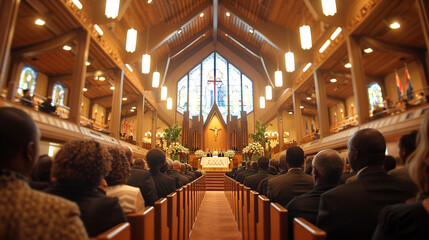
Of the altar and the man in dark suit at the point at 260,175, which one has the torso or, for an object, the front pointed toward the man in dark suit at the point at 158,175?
the altar

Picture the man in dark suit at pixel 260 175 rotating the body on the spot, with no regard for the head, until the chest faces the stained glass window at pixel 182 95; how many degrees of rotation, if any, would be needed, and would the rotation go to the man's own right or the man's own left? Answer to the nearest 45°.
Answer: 0° — they already face it

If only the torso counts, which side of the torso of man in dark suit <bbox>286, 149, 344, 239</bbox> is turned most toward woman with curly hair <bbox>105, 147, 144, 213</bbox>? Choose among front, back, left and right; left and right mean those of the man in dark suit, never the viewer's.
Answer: left

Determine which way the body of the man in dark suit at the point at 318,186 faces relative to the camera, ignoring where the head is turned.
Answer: away from the camera

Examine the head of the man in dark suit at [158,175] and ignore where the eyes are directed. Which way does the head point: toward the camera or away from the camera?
away from the camera

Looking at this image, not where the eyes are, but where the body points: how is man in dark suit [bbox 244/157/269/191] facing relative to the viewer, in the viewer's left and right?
facing away from the viewer

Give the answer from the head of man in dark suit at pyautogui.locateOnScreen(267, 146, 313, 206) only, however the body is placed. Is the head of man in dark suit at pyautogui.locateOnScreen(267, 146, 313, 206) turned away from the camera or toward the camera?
away from the camera

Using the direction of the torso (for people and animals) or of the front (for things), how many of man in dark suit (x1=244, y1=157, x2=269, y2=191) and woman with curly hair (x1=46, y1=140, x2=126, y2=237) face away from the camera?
2

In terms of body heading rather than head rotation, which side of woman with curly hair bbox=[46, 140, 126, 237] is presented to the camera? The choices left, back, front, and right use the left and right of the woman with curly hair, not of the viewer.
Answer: back

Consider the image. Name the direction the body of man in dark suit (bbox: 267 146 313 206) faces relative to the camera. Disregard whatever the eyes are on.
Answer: away from the camera

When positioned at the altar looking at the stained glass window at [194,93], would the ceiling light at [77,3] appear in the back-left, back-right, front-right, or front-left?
back-left

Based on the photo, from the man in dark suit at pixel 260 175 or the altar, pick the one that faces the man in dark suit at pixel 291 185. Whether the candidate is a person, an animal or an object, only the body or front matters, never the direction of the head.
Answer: the altar

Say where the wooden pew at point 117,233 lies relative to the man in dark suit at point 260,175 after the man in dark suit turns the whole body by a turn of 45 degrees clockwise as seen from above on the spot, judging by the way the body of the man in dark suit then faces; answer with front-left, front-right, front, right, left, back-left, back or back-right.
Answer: back-right

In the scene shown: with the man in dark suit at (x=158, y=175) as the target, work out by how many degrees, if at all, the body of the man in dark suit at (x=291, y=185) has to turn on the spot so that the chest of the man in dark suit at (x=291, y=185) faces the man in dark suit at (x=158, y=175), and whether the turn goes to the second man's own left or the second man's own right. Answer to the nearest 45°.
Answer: approximately 90° to the second man's own left
